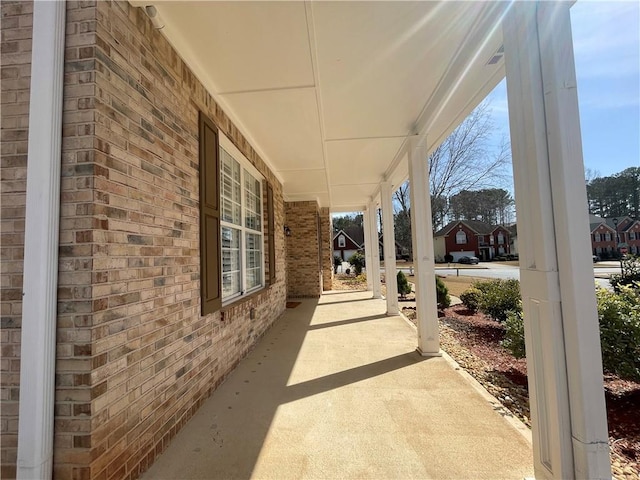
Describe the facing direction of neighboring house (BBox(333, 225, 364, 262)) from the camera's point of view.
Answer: facing the viewer

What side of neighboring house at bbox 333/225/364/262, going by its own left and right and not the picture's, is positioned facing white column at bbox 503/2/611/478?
front

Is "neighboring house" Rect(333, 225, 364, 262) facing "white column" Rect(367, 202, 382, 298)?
yes

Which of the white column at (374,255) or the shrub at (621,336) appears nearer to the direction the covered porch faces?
the shrub

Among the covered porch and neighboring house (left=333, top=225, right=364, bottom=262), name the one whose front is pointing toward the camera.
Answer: the neighboring house

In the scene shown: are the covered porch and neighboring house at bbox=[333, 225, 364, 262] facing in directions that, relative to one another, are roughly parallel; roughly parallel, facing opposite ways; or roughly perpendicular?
roughly perpendicular

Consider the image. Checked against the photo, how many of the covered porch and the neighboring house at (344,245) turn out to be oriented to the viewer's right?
1

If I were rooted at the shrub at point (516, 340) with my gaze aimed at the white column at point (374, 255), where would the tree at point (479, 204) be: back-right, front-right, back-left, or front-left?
front-right

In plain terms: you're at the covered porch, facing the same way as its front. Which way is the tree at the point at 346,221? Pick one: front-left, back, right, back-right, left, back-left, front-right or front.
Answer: left

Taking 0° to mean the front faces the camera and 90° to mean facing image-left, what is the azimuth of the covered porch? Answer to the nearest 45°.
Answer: approximately 270°

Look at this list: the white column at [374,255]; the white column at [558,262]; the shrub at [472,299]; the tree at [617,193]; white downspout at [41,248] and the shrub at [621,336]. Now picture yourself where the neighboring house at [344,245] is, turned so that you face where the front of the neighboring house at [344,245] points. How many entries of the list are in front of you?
5

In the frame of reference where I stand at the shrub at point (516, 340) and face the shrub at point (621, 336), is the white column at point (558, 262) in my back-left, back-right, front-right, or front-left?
front-right

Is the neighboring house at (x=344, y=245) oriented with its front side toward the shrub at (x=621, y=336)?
yes

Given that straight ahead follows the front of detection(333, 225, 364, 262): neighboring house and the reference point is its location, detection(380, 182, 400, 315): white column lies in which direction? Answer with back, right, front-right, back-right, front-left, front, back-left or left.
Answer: front

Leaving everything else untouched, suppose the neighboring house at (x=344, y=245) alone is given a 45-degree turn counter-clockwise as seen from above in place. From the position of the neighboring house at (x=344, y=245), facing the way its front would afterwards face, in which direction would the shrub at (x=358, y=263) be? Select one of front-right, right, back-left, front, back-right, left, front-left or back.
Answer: front-right
